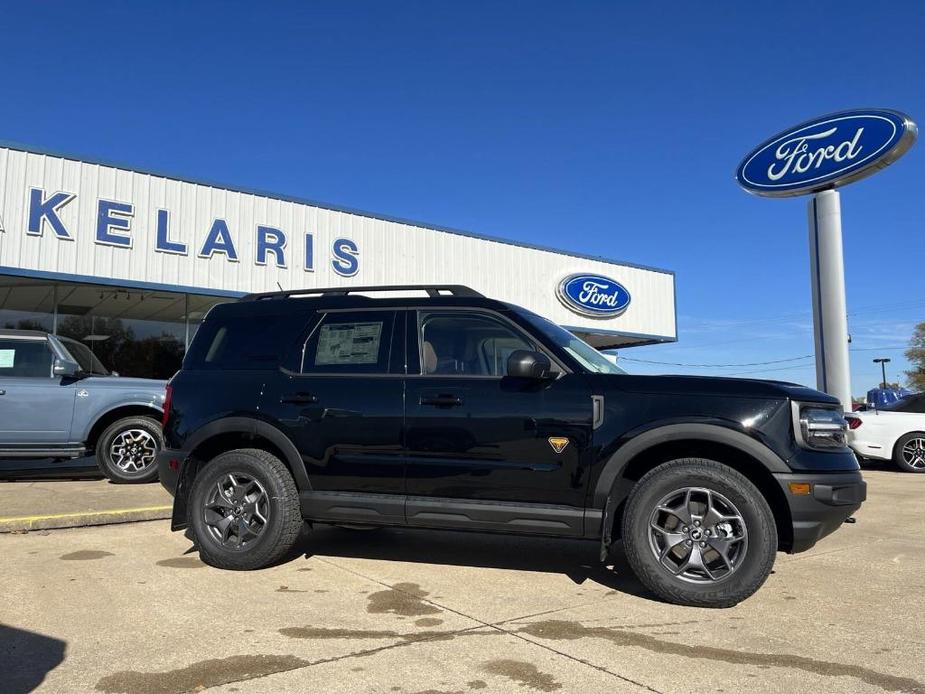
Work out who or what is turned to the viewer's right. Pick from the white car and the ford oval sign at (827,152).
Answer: the white car

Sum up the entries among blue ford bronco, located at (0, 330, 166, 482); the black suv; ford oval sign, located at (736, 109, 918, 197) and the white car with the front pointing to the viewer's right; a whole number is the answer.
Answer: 3

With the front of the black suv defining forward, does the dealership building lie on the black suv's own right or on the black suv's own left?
on the black suv's own left

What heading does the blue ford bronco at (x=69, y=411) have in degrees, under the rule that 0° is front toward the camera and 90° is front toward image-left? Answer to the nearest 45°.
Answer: approximately 270°

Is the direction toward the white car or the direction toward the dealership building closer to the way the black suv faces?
the white car

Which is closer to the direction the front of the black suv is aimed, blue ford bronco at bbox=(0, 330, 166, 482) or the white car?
the white car

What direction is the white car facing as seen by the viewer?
to the viewer's right

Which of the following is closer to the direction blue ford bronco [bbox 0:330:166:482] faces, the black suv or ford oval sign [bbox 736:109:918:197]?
the ford oval sign

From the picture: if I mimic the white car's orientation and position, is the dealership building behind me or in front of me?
behind

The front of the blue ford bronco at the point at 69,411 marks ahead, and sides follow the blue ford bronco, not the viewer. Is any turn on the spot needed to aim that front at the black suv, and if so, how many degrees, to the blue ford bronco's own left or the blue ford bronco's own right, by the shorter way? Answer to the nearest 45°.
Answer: approximately 90° to the blue ford bronco's own right

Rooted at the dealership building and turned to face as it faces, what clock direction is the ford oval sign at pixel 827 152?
The ford oval sign is roughly at 11 o'clock from the dealership building.

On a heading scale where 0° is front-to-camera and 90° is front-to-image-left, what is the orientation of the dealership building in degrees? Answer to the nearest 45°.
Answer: approximately 315°

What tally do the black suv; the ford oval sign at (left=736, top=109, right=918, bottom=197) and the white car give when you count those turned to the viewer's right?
2
